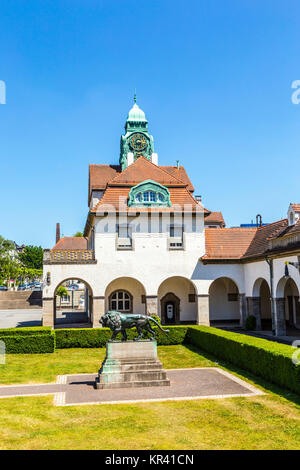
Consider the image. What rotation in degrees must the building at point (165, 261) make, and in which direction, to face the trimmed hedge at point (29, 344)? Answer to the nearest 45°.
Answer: approximately 45° to its right

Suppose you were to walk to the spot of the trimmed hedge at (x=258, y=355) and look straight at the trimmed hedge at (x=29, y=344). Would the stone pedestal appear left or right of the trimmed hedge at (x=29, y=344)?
left

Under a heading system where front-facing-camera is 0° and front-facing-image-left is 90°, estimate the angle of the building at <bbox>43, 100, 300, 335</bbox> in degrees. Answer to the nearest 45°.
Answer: approximately 0°

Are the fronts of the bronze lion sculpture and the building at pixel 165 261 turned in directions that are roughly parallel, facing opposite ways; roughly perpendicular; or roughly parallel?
roughly perpendicular

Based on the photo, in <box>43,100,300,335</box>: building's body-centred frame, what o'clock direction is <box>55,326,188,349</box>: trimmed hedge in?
The trimmed hedge is roughly at 1 o'clock from the building.
